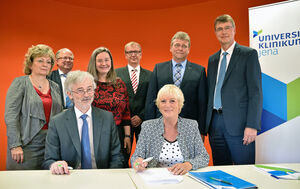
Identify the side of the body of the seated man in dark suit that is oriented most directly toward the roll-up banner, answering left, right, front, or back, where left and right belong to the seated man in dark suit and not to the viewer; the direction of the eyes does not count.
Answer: left

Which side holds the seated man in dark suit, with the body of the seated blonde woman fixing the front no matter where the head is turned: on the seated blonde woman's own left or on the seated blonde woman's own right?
on the seated blonde woman's own right

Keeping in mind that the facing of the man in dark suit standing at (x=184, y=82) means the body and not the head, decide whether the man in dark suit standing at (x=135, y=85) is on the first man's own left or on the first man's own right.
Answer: on the first man's own right
